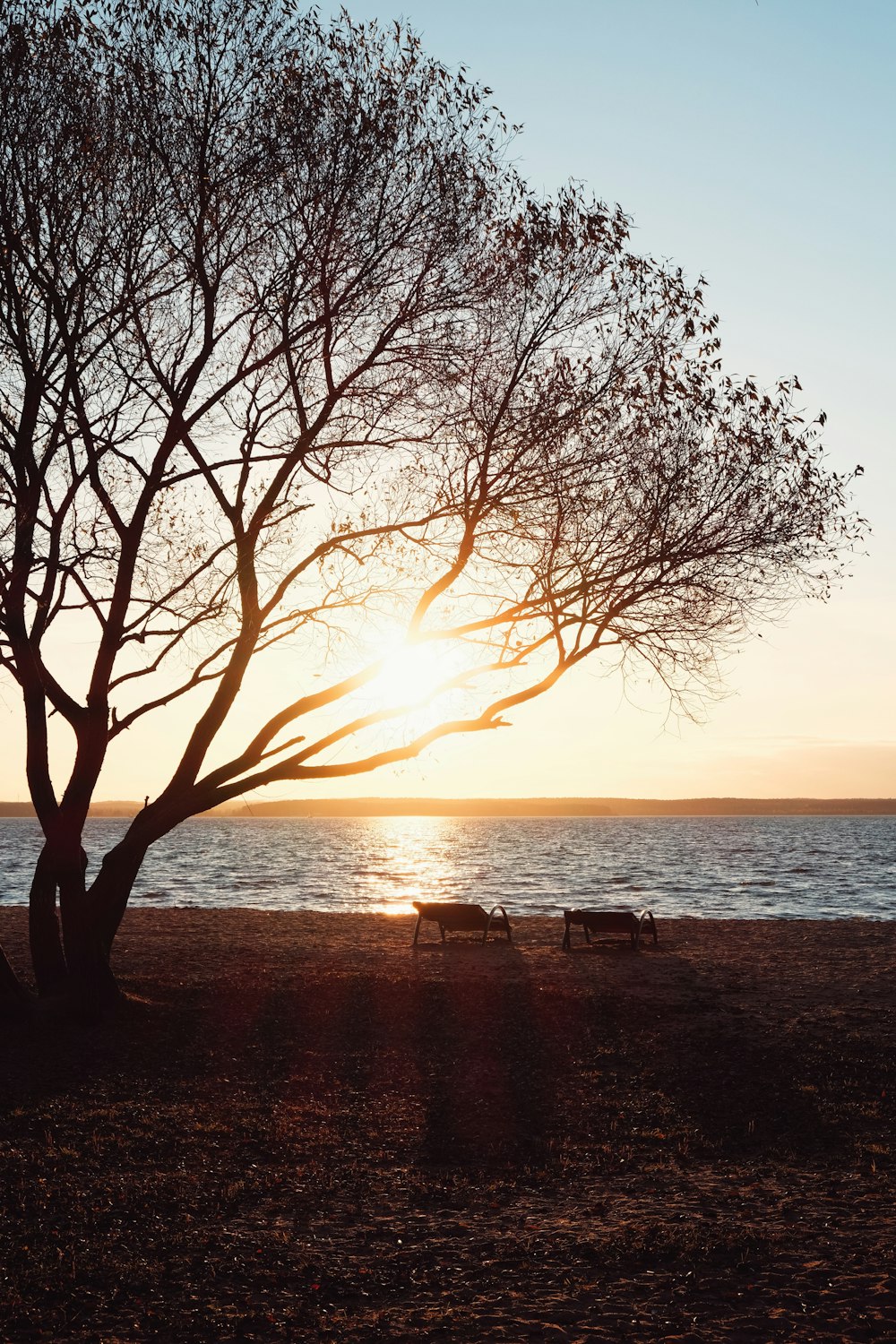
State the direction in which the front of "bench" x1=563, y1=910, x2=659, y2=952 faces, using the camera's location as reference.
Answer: facing away from the viewer and to the right of the viewer

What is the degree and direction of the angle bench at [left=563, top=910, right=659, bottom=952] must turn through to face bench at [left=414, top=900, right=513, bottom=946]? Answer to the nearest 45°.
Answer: approximately 135° to its left

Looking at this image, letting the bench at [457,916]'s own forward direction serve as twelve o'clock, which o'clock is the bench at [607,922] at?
the bench at [607,922] is roughly at 2 o'clock from the bench at [457,916].

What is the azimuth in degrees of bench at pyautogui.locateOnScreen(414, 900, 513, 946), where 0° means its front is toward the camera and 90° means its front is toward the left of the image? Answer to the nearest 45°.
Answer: approximately 225°
